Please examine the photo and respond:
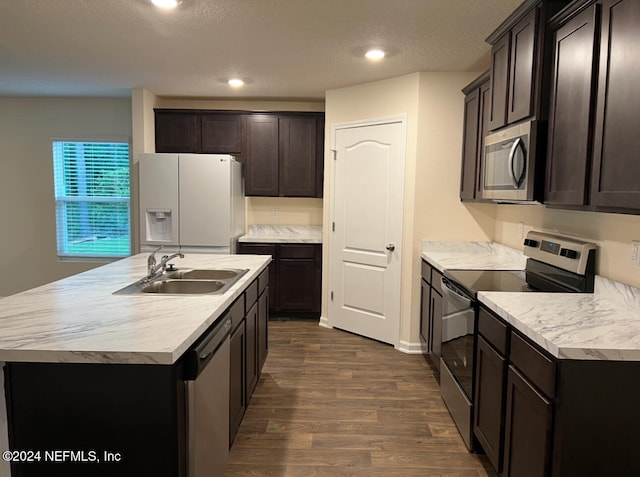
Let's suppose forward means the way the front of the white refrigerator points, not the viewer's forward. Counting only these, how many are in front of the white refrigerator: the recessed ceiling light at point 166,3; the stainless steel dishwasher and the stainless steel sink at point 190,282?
3

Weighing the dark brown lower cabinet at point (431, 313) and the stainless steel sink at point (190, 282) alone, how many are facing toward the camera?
0

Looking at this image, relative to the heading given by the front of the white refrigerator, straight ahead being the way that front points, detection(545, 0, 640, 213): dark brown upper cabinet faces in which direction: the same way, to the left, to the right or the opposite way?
to the right

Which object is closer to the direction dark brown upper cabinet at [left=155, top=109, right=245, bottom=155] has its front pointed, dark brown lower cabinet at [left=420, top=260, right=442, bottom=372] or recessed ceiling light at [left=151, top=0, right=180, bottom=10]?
the recessed ceiling light

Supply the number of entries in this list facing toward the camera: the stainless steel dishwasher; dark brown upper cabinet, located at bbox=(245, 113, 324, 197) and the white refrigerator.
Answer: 2

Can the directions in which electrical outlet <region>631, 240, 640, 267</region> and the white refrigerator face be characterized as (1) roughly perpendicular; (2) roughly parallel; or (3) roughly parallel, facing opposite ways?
roughly perpendicular

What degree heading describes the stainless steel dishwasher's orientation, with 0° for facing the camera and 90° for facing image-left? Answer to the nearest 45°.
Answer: approximately 270°

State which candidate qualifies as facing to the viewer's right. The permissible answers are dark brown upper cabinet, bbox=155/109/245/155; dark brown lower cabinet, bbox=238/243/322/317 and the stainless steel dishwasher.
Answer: the stainless steel dishwasher

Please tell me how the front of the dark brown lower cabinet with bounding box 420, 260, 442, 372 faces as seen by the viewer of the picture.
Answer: facing to the left of the viewer

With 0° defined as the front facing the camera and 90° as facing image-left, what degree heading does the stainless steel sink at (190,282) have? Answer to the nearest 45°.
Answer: approximately 270°

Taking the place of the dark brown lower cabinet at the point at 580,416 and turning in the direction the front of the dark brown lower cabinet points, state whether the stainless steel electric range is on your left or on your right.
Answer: on your right

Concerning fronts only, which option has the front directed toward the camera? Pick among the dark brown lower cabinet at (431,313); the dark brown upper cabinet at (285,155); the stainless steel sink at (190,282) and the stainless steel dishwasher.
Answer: the dark brown upper cabinet

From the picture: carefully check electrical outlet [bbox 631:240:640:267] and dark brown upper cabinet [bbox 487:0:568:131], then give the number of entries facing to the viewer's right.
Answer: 0

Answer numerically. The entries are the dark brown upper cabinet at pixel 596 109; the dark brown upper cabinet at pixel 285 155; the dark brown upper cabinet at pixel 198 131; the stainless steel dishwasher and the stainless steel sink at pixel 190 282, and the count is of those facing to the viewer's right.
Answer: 2
